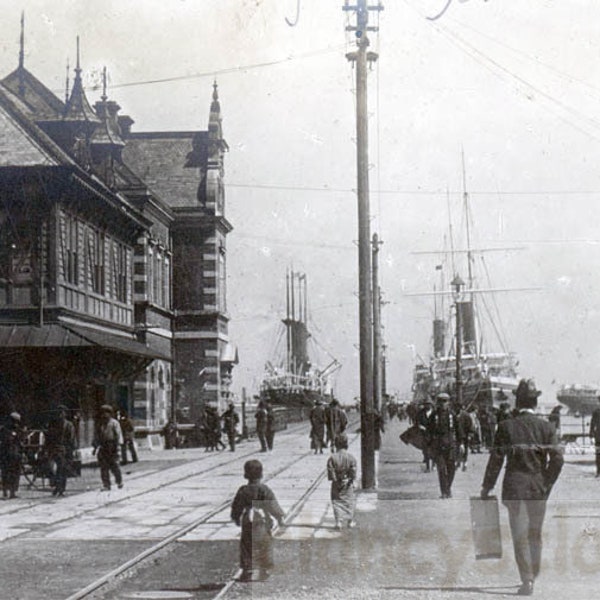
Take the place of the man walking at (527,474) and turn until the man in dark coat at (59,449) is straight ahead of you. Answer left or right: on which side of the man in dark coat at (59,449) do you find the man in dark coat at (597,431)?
right

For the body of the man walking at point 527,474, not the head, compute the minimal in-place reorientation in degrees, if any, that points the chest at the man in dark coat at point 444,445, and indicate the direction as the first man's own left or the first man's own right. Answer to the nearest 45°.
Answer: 0° — they already face them

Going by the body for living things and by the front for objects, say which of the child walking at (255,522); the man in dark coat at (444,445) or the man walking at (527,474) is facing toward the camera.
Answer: the man in dark coat

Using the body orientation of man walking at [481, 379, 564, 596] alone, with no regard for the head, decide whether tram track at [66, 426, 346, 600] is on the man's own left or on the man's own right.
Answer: on the man's own left

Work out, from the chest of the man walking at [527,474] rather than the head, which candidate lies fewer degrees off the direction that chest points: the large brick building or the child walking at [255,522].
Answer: the large brick building

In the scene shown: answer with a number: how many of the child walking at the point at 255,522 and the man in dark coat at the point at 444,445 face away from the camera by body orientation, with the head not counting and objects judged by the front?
1

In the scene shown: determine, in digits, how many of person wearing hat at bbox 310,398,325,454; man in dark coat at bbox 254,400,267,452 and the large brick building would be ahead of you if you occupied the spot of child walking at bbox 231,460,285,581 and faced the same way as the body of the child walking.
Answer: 3

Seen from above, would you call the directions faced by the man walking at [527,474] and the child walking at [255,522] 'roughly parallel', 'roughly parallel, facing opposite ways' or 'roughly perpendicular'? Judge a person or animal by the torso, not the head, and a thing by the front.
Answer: roughly parallel

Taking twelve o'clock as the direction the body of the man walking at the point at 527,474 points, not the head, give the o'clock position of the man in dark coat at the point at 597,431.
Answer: The man in dark coat is roughly at 12 o'clock from the man walking.

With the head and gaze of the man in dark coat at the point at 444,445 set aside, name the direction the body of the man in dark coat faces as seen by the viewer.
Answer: toward the camera

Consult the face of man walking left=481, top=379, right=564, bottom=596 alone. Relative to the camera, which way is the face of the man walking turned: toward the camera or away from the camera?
away from the camera

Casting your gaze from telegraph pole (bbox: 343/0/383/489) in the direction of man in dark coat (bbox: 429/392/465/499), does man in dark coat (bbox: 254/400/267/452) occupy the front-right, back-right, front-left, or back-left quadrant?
back-left

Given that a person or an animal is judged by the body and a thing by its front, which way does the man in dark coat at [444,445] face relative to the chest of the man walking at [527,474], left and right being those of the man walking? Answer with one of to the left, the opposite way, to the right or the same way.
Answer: the opposite way

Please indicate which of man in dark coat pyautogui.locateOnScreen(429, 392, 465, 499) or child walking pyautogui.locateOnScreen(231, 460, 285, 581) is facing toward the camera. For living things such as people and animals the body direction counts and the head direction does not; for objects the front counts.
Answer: the man in dark coat

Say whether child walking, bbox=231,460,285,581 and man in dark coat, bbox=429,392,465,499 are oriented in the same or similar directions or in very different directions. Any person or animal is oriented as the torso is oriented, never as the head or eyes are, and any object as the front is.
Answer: very different directions

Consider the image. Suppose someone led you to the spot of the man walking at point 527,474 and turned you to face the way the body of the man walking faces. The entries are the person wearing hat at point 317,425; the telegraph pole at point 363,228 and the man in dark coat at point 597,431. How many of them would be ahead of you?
3

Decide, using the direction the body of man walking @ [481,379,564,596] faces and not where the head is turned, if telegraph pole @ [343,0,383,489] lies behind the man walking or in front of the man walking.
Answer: in front

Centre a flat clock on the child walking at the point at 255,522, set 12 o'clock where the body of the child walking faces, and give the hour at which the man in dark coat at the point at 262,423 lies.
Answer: The man in dark coat is roughly at 12 o'clock from the child walking.

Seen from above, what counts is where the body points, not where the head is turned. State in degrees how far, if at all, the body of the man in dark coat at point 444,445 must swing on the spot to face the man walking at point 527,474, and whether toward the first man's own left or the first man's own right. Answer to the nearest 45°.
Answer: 0° — they already face them

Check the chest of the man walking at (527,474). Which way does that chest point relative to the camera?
away from the camera

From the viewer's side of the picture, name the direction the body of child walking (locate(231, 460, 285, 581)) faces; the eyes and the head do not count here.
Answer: away from the camera
